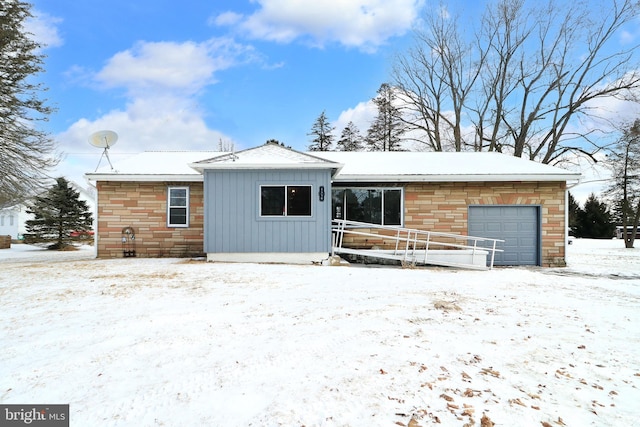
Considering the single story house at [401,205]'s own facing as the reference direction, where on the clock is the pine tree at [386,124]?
The pine tree is roughly at 6 o'clock from the single story house.

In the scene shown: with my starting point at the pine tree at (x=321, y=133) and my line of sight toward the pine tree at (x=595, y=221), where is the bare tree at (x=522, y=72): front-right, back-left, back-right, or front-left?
front-right

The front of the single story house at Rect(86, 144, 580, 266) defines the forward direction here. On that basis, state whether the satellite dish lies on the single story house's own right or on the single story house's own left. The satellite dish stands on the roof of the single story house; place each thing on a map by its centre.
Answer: on the single story house's own right

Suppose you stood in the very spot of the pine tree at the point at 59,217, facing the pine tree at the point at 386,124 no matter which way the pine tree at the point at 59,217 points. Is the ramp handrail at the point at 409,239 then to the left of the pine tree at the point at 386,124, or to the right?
right

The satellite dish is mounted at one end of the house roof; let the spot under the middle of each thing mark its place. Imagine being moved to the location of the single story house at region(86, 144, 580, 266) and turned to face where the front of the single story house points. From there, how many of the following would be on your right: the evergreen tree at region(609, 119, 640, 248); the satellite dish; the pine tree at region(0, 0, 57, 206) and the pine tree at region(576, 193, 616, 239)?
2

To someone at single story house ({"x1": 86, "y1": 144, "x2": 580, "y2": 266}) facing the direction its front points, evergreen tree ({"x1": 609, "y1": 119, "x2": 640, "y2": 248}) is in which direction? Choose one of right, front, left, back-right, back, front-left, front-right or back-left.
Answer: back-left

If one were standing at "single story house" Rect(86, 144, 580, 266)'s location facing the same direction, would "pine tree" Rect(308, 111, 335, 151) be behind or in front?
behind

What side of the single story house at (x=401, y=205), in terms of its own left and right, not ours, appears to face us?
front

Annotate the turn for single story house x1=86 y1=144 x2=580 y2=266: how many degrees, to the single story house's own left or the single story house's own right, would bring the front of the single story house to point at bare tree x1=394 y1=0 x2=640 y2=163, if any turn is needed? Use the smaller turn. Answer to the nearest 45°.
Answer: approximately 135° to the single story house's own left

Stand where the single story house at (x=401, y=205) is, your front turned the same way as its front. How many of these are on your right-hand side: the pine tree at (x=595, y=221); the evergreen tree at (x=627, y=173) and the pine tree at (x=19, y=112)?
1

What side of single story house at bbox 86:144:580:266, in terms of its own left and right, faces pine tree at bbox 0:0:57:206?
right

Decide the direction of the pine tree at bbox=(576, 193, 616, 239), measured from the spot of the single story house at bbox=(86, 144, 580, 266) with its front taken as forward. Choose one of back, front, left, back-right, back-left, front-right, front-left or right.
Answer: back-left

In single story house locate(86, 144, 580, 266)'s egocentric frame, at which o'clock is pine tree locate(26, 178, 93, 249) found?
The pine tree is roughly at 4 o'clock from the single story house.

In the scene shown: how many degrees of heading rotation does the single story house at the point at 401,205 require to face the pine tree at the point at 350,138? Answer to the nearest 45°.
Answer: approximately 180°
